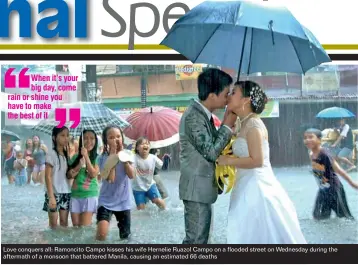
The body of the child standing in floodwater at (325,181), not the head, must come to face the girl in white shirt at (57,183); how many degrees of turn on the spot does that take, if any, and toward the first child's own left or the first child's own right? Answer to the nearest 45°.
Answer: approximately 45° to the first child's own right

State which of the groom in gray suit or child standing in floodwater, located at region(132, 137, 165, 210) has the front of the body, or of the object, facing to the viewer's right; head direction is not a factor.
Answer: the groom in gray suit

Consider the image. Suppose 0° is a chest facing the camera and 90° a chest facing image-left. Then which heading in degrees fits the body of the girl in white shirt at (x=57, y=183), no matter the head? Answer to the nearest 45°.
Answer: approximately 315°

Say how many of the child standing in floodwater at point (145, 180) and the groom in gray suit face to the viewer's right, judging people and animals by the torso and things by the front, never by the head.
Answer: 1

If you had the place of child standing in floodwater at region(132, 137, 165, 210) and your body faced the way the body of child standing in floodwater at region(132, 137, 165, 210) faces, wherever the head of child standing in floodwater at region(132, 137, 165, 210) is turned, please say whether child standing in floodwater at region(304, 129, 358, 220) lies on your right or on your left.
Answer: on your left

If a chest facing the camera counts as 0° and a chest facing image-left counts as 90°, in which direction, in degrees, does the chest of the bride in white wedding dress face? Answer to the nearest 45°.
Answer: approximately 90°

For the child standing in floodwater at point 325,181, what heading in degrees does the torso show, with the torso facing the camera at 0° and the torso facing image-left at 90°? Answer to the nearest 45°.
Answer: approximately 45°

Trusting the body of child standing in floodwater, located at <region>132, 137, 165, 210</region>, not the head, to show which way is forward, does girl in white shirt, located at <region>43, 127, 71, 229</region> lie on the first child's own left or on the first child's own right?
on the first child's own right

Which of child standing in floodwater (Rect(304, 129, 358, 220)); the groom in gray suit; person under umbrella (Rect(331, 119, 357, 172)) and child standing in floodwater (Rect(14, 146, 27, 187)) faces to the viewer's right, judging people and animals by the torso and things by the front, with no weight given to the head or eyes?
the groom in gray suit

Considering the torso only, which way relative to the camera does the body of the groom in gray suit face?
to the viewer's right

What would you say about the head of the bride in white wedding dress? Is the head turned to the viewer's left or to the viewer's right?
to the viewer's left
